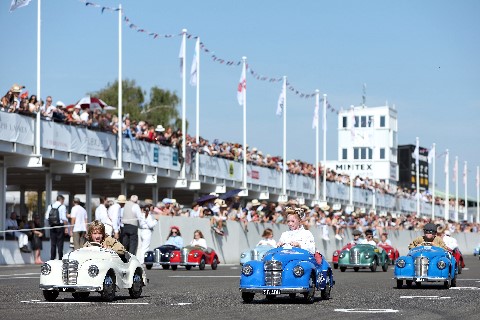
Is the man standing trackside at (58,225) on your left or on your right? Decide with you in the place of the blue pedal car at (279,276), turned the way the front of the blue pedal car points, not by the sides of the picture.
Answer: on your right

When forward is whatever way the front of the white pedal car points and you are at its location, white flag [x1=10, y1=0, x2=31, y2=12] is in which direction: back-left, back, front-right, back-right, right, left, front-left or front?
back-right

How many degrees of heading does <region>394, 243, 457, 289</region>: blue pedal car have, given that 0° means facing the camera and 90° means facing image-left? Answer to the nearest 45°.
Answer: approximately 0°

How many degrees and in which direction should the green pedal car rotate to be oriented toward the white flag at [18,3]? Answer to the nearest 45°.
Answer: approximately 45° to its right

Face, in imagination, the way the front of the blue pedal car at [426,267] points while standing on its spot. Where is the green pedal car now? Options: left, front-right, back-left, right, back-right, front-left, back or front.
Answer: back

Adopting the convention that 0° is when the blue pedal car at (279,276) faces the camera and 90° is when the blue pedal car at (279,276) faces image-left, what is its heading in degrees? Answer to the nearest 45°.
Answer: approximately 45°

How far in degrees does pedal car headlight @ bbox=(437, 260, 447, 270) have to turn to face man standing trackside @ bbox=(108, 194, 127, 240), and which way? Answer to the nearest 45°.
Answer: approximately 135° to its right

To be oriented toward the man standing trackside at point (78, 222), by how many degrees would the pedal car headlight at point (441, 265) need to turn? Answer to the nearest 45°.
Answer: approximately 135° to its right
